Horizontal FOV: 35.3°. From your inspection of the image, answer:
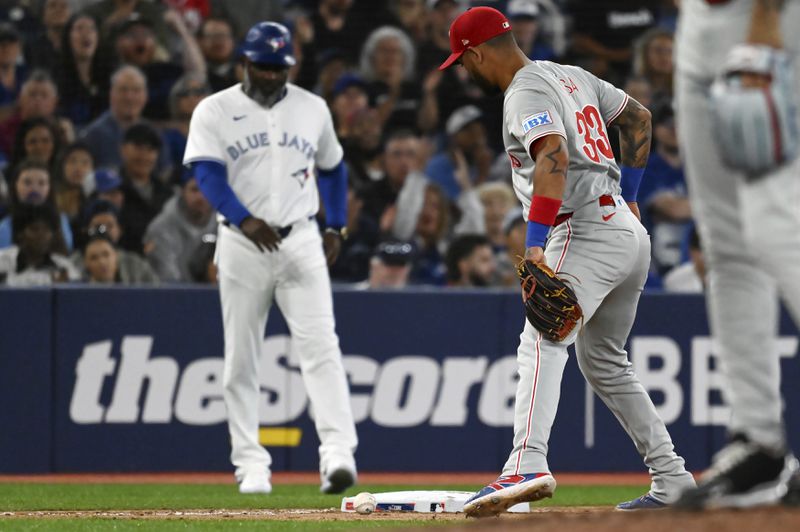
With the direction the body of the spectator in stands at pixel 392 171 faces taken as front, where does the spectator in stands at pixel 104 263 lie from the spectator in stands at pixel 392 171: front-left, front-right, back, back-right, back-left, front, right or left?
front-right

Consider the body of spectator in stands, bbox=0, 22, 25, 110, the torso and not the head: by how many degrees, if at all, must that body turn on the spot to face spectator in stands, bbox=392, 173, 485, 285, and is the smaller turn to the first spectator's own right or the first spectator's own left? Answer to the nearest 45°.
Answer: approximately 45° to the first spectator's own left

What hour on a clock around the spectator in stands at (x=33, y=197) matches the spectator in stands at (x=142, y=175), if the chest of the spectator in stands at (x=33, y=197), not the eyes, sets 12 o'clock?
the spectator in stands at (x=142, y=175) is roughly at 8 o'clock from the spectator in stands at (x=33, y=197).

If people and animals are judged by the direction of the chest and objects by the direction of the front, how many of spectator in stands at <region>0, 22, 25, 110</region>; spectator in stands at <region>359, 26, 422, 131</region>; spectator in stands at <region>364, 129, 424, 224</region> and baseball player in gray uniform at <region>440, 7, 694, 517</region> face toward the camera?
3

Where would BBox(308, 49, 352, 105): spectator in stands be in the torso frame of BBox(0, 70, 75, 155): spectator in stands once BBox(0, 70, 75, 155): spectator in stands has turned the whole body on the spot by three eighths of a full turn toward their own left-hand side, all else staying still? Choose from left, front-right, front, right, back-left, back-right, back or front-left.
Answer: front-right

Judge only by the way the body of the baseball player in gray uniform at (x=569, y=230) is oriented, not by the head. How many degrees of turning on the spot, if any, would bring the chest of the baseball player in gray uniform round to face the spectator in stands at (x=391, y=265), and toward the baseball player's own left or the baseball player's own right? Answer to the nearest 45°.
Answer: approximately 45° to the baseball player's own right

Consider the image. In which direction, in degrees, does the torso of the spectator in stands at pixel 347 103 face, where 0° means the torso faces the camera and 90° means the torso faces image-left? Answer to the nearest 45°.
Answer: approximately 0°

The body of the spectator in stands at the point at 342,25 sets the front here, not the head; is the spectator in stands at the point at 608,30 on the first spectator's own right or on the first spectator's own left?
on the first spectator's own left

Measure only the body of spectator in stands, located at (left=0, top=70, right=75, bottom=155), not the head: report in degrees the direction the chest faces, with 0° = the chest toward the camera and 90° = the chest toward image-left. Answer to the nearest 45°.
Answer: approximately 0°

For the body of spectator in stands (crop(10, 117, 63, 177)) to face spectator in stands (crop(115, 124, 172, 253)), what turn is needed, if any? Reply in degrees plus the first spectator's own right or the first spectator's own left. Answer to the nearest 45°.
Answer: approximately 90° to the first spectator's own left

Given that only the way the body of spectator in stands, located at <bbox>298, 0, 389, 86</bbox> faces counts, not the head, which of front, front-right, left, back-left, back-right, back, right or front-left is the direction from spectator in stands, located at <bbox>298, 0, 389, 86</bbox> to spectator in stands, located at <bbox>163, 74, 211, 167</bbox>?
front-right

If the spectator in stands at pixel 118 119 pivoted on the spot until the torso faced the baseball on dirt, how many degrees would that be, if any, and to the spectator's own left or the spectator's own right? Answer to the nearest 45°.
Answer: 0° — they already face it
